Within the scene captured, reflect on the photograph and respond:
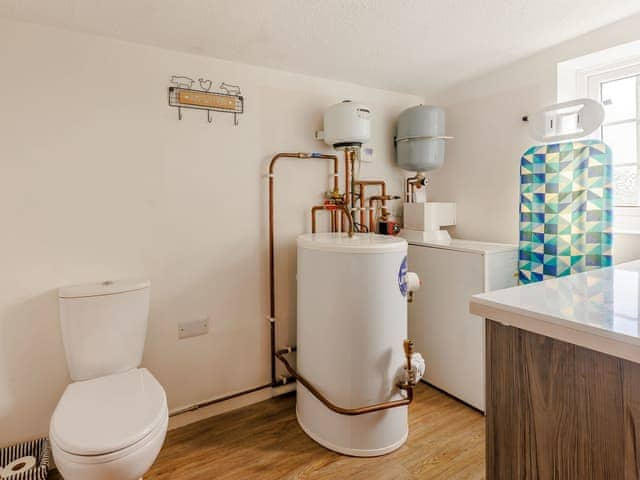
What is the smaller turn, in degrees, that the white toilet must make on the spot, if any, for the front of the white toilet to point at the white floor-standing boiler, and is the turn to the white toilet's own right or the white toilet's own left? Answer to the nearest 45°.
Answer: approximately 90° to the white toilet's own left

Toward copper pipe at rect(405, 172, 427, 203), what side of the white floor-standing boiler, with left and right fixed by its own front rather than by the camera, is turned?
back

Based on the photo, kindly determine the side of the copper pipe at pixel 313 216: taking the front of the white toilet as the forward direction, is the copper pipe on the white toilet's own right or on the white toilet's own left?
on the white toilet's own left

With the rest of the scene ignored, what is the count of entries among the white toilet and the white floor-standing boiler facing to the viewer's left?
0

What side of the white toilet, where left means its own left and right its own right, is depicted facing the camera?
front

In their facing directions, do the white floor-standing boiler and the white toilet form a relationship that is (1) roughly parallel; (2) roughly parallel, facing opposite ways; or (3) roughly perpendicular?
roughly parallel

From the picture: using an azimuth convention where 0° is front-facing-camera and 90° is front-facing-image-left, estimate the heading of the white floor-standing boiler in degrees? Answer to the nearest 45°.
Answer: approximately 315°

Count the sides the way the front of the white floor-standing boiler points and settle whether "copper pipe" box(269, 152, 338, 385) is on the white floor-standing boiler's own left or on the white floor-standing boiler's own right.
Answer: on the white floor-standing boiler's own right

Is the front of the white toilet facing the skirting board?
no

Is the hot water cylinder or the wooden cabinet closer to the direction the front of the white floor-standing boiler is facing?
the wooden cabinet

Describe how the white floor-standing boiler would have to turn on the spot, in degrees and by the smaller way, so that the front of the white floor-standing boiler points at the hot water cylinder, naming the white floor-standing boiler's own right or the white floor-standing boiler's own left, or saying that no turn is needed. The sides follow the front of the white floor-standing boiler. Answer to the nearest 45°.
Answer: approximately 90° to the white floor-standing boiler's own right

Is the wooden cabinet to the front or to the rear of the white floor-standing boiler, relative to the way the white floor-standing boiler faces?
to the front
